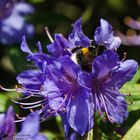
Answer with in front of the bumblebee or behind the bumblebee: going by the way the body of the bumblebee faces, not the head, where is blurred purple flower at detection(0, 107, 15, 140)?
behind
